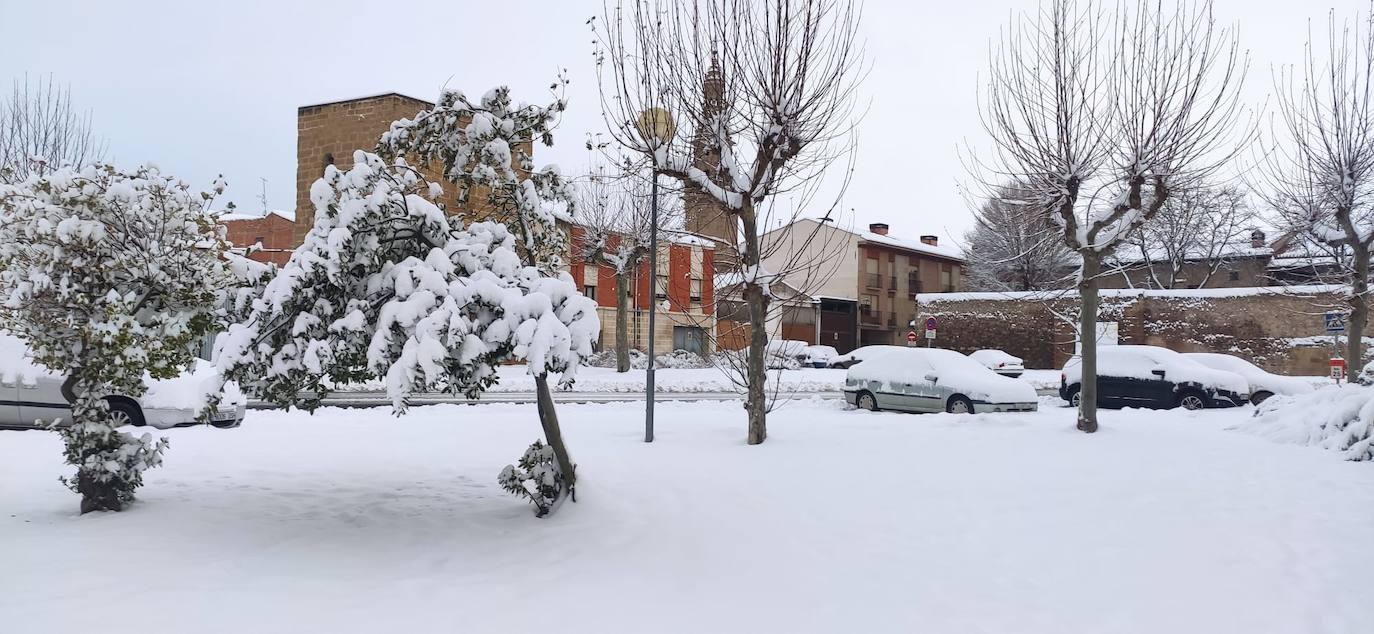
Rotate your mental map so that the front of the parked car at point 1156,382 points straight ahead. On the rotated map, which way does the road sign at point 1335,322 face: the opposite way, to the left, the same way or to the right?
to the right

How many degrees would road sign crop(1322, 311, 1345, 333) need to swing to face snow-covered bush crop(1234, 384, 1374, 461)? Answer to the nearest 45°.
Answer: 0° — it already faces it

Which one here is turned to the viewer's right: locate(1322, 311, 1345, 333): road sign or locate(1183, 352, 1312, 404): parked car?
the parked car

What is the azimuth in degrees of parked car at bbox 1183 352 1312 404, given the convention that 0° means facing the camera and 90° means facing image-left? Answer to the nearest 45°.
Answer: approximately 270°

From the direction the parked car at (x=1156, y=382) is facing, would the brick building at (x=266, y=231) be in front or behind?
behind

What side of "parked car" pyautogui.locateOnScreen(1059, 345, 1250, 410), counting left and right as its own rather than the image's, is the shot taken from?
right

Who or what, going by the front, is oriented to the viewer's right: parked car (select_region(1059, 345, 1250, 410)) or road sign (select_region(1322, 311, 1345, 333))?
the parked car

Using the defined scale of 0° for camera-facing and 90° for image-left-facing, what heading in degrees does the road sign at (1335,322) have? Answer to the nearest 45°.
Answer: approximately 0°
